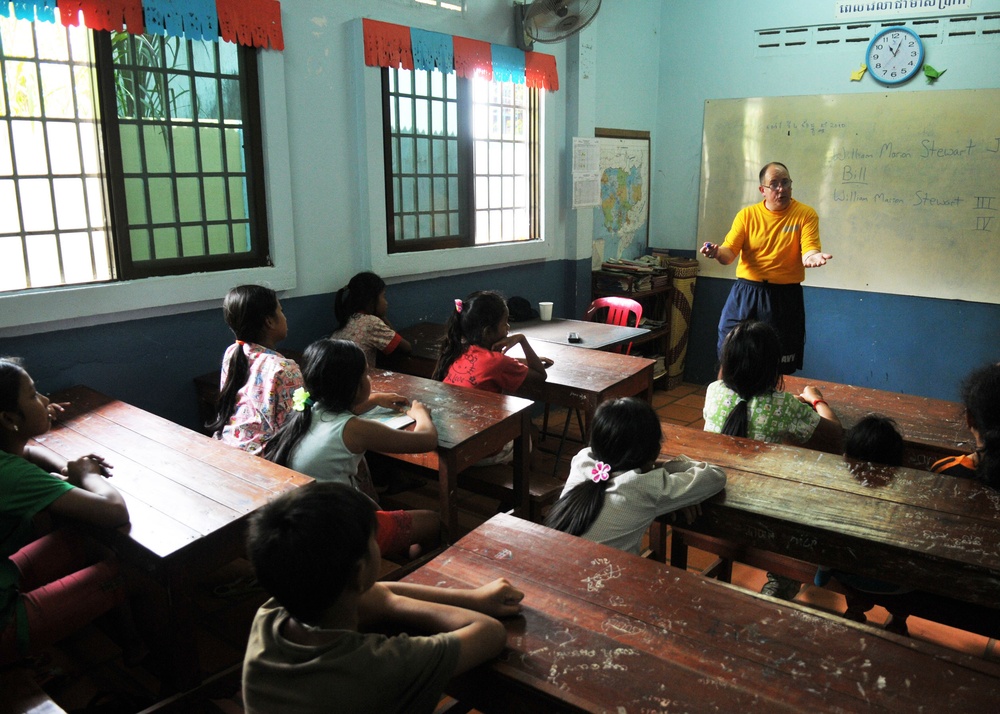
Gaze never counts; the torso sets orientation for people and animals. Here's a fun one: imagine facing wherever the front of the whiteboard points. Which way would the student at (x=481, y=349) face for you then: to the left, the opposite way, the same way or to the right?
the opposite way

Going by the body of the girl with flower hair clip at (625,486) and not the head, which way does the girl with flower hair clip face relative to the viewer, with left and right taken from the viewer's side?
facing away from the viewer and to the right of the viewer

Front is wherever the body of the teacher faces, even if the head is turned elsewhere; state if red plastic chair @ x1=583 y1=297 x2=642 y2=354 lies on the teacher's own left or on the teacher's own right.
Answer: on the teacher's own right

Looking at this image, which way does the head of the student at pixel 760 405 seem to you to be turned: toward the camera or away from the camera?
away from the camera

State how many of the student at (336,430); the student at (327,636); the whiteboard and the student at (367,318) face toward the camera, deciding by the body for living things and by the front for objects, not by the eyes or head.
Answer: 1

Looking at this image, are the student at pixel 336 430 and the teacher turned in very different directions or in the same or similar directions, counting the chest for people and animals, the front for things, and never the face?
very different directions

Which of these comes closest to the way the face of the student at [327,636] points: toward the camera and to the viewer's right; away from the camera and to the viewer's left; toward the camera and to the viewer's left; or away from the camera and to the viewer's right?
away from the camera and to the viewer's right

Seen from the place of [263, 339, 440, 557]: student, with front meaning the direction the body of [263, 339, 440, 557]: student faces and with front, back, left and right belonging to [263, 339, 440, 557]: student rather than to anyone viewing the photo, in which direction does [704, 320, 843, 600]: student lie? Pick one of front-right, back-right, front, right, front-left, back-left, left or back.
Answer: front-right

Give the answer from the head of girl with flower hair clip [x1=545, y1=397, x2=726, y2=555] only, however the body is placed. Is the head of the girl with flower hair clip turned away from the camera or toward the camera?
away from the camera

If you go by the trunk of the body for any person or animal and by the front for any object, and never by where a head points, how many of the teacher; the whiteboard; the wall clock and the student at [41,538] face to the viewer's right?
1

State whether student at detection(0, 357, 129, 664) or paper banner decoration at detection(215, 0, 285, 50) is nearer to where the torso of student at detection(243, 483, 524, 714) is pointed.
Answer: the paper banner decoration

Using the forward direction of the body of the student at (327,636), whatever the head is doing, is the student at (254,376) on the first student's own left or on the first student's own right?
on the first student's own left

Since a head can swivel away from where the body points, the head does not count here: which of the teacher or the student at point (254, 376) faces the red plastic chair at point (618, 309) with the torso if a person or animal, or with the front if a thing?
the student

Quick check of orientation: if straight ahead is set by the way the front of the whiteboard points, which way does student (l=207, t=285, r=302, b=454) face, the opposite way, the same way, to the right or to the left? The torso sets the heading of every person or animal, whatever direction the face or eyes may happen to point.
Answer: the opposite way

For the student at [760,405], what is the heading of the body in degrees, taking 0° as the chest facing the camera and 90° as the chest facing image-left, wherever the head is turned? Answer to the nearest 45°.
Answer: approximately 225°

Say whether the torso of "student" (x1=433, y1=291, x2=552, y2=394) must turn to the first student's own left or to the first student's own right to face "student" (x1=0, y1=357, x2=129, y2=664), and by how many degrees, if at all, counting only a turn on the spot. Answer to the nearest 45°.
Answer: approximately 180°

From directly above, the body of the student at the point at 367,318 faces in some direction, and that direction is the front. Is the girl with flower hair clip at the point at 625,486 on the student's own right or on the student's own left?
on the student's own right

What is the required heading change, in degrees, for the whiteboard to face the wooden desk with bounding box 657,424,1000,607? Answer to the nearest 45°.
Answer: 0° — it already faces it

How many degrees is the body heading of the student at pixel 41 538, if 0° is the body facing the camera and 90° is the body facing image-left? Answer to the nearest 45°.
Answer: approximately 270°
